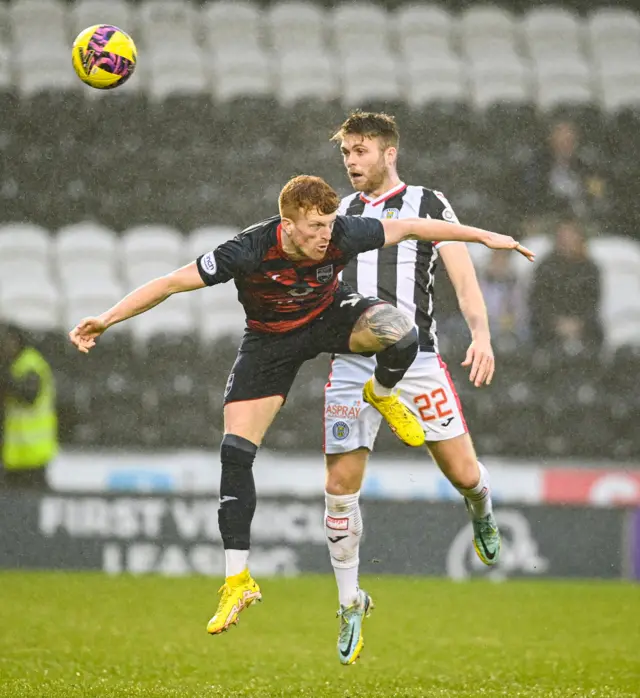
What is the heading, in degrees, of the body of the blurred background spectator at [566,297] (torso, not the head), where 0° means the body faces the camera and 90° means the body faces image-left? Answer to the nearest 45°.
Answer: approximately 0°

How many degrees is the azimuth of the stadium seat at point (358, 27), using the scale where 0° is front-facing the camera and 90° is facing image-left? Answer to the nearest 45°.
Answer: approximately 0°

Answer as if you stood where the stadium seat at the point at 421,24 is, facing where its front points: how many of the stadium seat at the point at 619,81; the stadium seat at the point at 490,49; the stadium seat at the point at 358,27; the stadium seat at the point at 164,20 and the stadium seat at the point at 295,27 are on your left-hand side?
2
